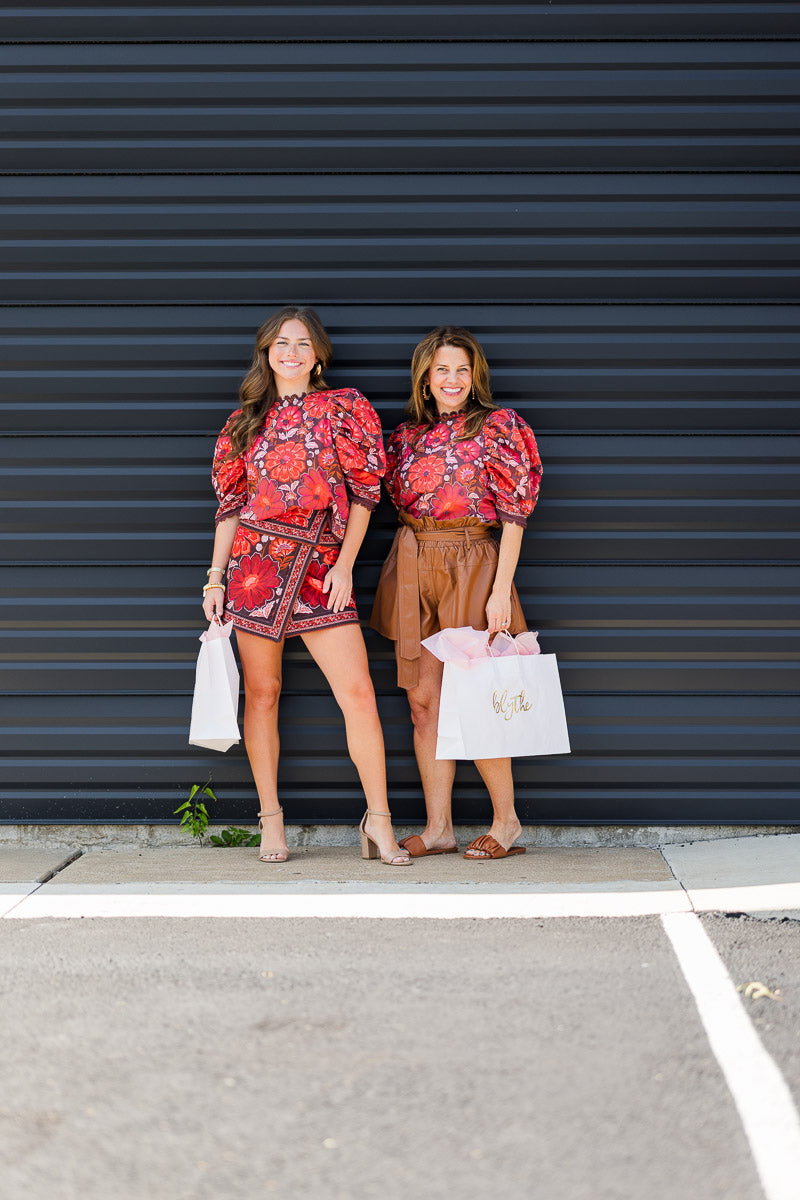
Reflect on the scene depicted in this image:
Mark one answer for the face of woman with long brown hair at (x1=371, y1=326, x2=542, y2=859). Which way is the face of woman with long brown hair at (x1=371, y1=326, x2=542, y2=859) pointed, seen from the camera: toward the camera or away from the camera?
toward the camera

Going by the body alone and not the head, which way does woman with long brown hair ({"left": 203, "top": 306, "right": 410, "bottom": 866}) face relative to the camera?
toward the camera

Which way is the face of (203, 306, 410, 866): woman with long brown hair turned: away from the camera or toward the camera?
toward the camera
